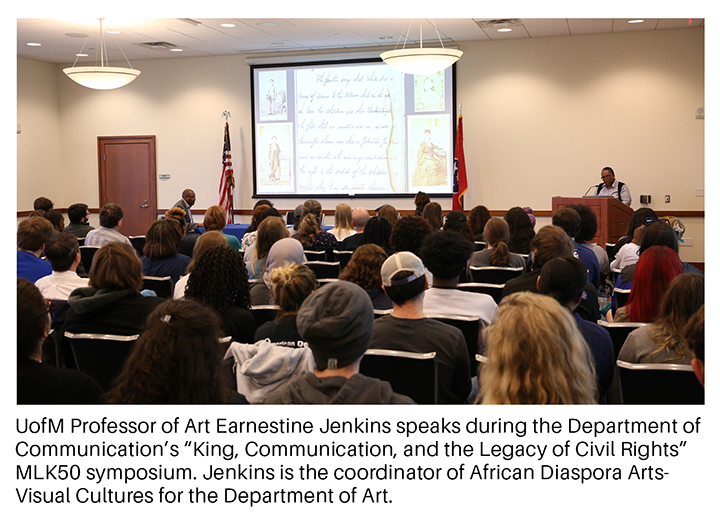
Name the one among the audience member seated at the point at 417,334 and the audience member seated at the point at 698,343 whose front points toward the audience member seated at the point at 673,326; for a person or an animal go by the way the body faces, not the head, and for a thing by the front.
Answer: the audience member seated at the point at 698,343

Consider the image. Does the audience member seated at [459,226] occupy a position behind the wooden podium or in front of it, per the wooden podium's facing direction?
in front

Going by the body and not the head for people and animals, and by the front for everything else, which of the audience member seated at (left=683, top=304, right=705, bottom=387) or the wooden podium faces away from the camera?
the audience member seated

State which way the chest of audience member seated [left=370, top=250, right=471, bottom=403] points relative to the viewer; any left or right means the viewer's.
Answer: facing away from the viewer

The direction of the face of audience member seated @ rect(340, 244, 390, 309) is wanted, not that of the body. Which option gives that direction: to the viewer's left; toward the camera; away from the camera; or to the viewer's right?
away from the camera

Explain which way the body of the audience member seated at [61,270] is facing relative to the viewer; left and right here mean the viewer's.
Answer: facing away from the viewer and to the right of the viewer

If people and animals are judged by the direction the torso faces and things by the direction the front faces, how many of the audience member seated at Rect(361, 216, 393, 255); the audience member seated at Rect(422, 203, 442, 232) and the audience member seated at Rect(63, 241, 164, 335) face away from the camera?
3

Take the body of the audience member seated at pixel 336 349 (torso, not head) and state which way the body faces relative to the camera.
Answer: away from the camera

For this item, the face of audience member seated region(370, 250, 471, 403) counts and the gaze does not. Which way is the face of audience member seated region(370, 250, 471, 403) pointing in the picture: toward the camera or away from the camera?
away from the camera

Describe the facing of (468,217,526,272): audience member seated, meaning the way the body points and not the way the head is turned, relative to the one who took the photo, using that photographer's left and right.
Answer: facing away from the viewer

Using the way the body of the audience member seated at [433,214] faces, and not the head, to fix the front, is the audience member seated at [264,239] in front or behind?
behind

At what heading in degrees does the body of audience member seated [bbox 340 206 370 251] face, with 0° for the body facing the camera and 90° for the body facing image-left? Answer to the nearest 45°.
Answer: approximately 180°

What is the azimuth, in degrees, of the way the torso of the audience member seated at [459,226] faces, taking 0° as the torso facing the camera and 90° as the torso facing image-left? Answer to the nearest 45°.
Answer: approximately 180°

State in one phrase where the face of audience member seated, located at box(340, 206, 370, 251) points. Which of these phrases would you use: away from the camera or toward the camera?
away from the camera
